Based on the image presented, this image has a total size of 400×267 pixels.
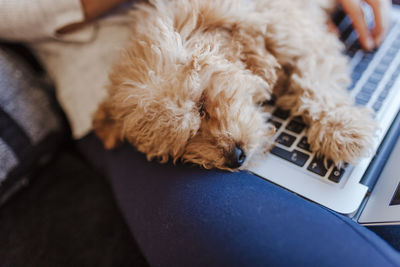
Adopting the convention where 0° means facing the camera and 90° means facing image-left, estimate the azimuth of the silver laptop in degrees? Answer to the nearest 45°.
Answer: approximately 135°
